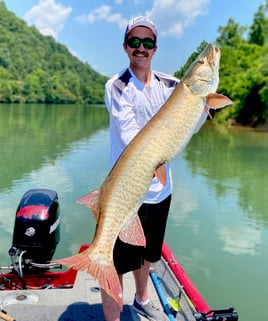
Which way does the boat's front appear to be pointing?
toward the camera

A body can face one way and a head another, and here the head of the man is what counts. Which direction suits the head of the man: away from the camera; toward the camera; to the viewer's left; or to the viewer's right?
toward the camera
